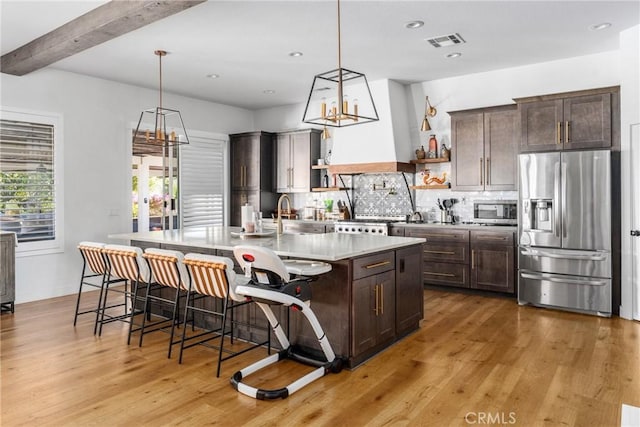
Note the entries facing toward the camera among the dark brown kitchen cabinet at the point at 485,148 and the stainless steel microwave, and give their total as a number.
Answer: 2

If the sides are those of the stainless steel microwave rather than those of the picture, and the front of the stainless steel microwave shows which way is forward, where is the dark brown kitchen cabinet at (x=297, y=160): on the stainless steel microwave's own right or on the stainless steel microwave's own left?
on the stainless steel microwave's own right

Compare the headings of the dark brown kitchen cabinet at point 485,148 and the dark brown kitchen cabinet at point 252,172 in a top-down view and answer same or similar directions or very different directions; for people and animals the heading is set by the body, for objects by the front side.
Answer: same or similar directions

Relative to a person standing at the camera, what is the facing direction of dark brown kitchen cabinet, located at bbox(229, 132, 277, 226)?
facing the viewer and to the left of the viewer

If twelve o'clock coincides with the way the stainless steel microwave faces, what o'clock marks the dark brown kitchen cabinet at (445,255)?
The dark brown kitchen cabinet is roughly at 2 o'clock from the stainless steel microwave.

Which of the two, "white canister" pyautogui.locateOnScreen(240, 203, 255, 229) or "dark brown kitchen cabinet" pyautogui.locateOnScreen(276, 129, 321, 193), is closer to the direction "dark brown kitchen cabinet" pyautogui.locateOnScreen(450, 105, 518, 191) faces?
the white canister

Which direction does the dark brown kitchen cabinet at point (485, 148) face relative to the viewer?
toward the camera

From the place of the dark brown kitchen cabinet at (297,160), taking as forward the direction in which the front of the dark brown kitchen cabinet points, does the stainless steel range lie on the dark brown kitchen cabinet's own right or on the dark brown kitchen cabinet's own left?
on the dark brown kitchen cabinet's own left

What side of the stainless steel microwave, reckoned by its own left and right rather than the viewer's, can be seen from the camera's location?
front

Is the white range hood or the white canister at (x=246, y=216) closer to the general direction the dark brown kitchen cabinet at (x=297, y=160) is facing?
the white canister

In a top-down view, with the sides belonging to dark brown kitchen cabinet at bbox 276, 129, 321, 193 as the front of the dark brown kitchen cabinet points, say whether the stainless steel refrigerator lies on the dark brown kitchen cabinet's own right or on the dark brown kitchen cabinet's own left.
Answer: on the dark brown kitchen cabinet's own left

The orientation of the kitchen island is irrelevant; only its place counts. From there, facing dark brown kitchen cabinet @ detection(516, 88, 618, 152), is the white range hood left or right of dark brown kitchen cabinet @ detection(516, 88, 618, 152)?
left

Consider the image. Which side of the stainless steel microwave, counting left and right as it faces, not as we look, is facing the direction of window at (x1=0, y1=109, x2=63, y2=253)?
right
